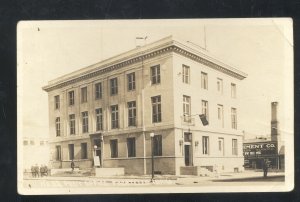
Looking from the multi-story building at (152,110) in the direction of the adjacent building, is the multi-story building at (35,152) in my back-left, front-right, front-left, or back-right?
back-left

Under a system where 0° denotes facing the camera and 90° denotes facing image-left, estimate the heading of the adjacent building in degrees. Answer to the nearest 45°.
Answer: approximately 0°

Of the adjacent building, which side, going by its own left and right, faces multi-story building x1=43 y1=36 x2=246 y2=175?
right

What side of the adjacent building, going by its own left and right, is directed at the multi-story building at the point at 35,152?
right
